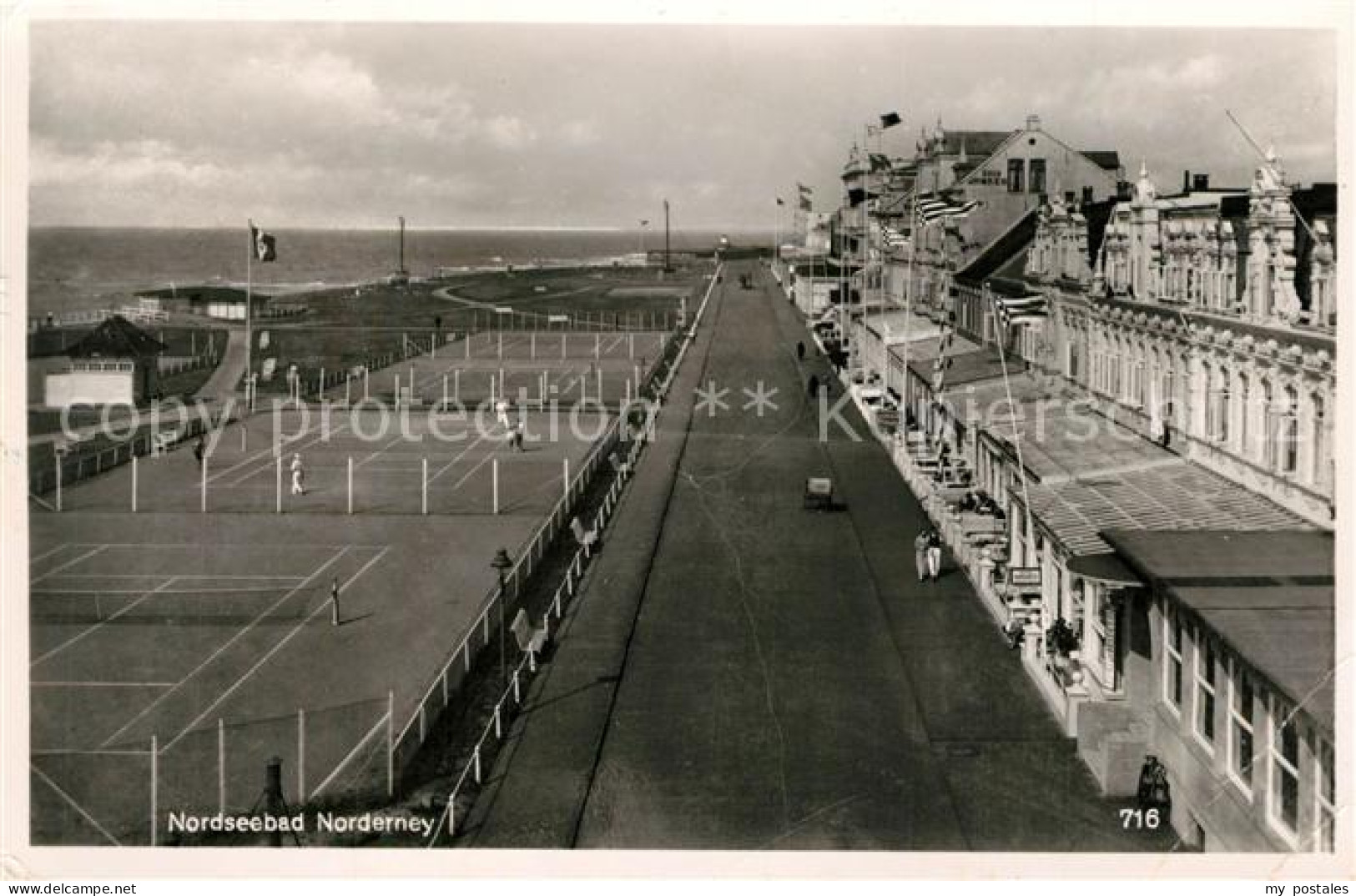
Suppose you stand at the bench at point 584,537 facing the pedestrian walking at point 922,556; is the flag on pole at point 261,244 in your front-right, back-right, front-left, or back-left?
back-left
